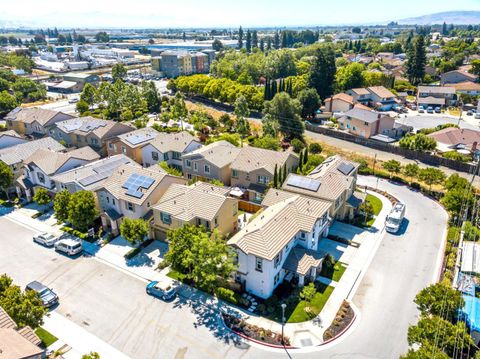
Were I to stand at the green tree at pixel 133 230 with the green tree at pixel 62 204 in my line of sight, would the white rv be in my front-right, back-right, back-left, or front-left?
back-right

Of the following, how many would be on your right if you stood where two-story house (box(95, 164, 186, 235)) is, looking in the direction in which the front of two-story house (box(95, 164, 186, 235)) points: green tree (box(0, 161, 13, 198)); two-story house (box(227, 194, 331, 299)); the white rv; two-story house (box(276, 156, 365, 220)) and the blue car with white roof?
1

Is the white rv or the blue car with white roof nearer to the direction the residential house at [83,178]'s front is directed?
the blue car with white roof

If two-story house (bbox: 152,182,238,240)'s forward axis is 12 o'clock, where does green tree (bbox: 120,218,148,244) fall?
The green tree is roughly at 1 o'clock from the two-story house.

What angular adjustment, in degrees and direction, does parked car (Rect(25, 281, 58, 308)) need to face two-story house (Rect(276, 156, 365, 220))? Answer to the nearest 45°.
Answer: approximately 45° to its left

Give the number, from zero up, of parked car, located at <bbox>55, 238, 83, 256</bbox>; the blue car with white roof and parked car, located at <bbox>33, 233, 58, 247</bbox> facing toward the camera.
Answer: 0

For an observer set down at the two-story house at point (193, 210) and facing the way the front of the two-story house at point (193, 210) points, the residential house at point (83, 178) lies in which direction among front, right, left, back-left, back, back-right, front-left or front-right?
right

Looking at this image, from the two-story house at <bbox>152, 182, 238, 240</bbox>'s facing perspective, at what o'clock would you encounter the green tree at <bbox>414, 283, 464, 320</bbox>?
The green tree is roughly at 9 o'clock from the two-story house.

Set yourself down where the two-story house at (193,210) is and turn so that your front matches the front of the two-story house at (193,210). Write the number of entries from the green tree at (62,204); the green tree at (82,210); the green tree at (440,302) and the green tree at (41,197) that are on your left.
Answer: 1

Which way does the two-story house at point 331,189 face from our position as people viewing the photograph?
facing the viewer and to the right of the viewer

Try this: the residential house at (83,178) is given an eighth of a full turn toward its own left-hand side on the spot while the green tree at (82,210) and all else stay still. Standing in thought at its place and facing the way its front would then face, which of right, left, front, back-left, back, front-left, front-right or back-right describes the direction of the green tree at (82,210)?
front

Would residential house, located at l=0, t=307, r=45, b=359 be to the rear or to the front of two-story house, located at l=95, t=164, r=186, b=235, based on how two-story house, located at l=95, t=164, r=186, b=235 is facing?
to the front

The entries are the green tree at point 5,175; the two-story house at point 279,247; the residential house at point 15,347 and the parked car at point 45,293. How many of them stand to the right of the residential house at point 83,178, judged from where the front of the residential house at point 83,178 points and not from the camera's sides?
1
